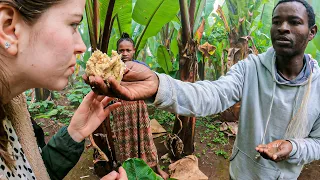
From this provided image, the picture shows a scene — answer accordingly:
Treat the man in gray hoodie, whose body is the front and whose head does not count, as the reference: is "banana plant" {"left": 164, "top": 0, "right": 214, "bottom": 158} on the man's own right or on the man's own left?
on the man's own right

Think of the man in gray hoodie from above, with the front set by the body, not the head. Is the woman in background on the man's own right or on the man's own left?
on the man's own right

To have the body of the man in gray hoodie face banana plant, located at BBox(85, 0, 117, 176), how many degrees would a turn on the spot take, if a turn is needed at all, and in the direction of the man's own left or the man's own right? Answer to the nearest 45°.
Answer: approximately 90° to the man's own right

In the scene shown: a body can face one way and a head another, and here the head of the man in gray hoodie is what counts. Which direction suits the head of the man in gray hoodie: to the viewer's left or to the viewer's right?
to the viewer's left

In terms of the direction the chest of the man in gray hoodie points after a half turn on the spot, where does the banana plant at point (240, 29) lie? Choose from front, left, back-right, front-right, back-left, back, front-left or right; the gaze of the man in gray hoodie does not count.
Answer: front-left

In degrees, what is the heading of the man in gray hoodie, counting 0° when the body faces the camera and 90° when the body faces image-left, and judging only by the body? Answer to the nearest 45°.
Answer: approximately 45°
